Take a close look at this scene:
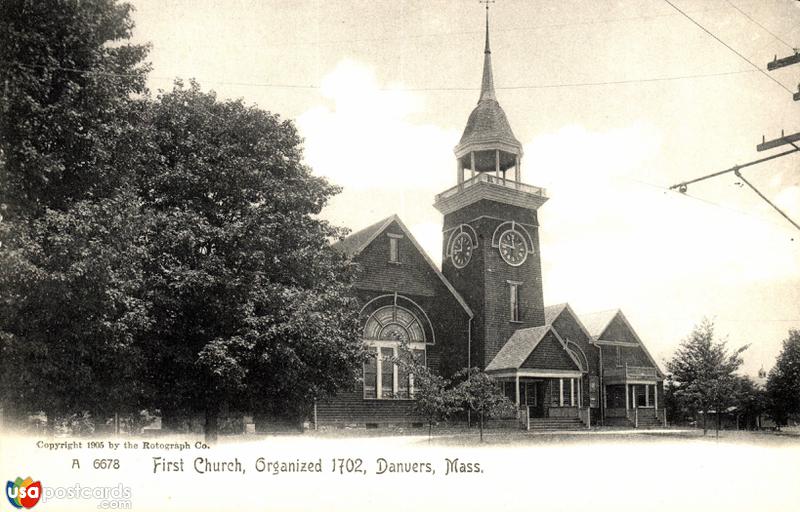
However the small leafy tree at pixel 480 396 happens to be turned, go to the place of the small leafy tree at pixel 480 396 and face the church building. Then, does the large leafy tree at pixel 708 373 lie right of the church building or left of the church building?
right

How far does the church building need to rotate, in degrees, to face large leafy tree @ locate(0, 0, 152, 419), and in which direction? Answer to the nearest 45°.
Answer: approximately 45° to its right

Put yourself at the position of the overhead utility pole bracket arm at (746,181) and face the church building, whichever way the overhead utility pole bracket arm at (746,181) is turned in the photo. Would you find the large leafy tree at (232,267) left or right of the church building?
left

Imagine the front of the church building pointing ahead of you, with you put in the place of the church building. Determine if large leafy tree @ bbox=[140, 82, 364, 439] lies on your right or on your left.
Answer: on your right
